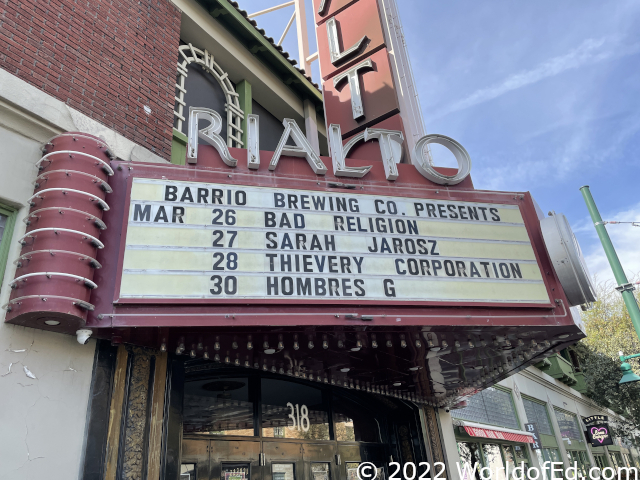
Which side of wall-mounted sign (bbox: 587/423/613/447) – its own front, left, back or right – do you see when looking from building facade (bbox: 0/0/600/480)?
front

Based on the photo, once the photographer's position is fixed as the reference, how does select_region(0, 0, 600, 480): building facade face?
facing the viewer and to the right of the viewer

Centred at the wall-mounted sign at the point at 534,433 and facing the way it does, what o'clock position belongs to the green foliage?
The green foliage is roughly at 7 o'clock from the wall-mounted sign.

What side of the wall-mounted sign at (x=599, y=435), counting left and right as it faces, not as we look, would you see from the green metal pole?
front

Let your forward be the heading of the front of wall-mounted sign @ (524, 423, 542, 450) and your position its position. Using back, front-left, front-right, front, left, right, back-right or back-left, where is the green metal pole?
front

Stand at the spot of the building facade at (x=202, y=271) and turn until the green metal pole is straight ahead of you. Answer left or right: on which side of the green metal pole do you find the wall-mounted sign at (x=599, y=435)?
left

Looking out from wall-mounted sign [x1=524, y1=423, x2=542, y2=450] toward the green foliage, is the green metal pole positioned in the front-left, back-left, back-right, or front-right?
back-right

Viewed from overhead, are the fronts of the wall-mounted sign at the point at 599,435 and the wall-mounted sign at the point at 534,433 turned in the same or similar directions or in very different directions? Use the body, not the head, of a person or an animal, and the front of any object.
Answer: same or similar directions

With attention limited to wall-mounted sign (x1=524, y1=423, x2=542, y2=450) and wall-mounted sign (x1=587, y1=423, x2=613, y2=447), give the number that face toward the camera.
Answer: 2

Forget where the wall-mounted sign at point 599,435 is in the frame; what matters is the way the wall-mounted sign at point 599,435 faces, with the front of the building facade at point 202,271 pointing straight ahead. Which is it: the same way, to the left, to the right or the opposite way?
to the right

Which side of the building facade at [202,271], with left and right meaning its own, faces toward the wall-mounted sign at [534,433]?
left

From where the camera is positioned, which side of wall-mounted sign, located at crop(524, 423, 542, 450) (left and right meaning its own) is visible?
front

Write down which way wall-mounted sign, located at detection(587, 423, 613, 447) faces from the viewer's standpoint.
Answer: facing the viewer
